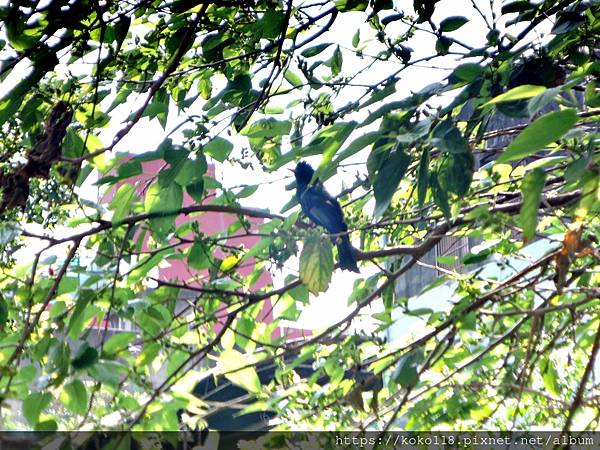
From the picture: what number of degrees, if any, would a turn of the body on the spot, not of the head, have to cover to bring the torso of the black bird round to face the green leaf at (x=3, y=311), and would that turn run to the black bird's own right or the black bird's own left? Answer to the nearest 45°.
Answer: approximately 45° to the black bird's own left
